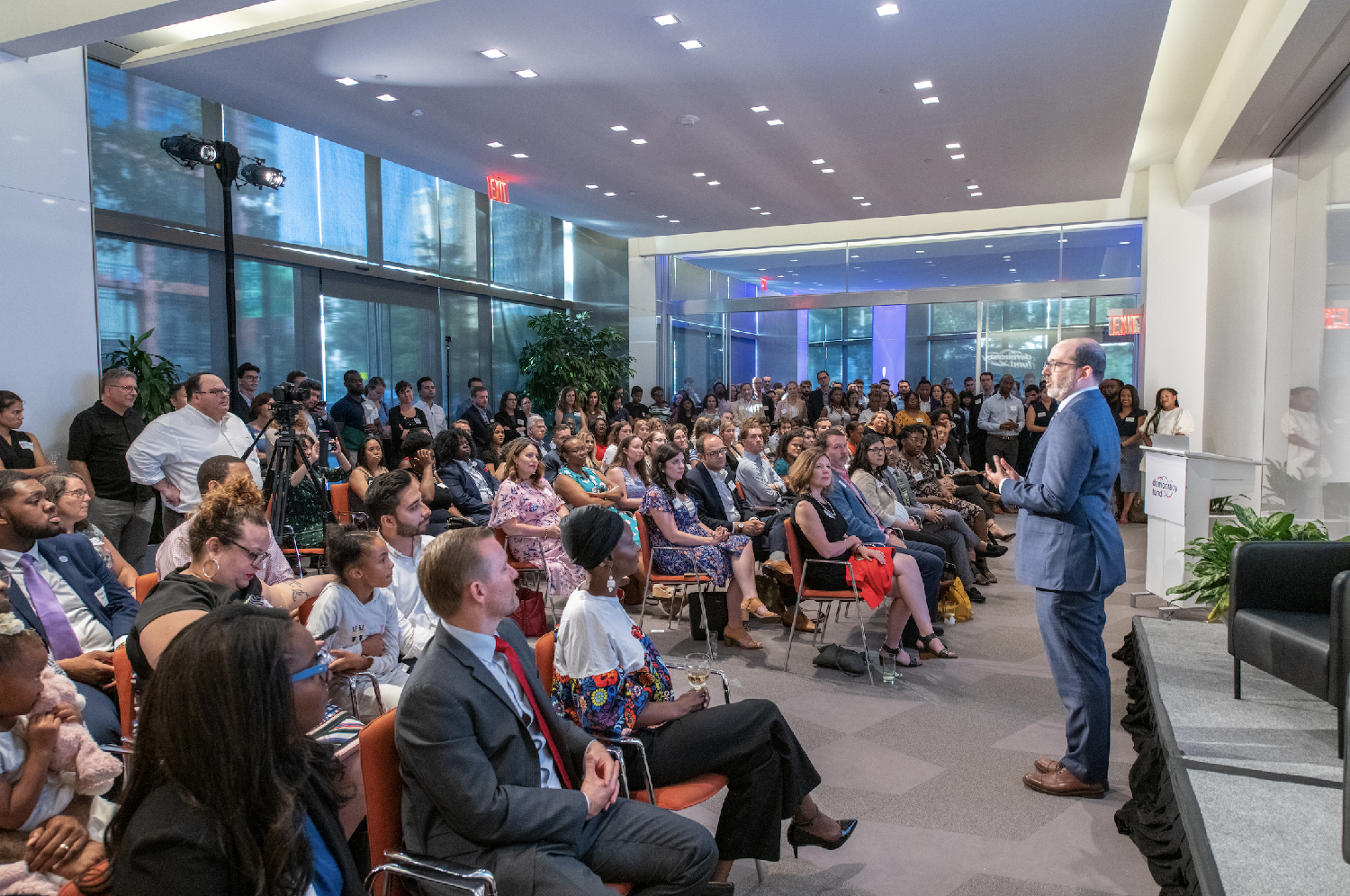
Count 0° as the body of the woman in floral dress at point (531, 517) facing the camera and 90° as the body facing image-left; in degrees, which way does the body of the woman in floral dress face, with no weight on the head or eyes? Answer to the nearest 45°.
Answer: approximately 315°

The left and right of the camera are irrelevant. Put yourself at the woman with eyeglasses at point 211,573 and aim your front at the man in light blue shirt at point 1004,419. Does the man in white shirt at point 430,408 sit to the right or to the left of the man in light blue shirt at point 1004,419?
left

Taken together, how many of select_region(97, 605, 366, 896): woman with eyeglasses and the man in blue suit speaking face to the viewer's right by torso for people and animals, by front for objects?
1

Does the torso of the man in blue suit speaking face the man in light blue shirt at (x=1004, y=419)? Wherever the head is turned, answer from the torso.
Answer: no

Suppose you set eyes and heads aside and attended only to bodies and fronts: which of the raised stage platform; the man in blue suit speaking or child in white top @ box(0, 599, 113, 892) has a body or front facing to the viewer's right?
the child in white top

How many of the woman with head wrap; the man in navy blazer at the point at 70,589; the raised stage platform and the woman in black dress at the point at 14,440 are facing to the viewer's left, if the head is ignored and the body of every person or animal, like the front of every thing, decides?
1

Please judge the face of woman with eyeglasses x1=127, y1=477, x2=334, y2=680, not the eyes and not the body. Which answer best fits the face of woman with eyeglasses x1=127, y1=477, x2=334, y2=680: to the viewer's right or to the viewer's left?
to the viewer's right

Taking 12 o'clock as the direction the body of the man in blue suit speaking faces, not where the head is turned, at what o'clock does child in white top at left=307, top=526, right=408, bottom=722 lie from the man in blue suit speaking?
The child in white top is roughly at 11 o'clock from the man in blue suit speaking.

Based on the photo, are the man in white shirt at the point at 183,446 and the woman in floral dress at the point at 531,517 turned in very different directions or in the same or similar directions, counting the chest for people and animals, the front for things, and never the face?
same or similar directions

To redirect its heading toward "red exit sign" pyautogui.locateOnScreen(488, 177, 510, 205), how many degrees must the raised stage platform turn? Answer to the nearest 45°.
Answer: approximately 45° to its right

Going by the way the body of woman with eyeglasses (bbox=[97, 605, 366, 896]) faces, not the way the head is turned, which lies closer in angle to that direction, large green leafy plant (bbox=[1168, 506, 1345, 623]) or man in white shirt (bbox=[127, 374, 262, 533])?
the large green leafy plant

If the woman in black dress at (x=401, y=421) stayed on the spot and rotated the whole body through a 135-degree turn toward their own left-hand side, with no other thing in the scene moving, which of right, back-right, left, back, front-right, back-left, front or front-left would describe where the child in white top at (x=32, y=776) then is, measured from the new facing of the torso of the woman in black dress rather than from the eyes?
back

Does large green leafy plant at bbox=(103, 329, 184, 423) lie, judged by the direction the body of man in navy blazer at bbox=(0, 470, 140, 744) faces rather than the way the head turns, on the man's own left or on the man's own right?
on the man's own left

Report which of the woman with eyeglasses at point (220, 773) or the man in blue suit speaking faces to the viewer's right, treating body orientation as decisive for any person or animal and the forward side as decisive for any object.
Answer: the woman with eyeglasses

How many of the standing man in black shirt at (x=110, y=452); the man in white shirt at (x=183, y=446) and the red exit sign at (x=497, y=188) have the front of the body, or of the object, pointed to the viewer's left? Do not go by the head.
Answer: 0

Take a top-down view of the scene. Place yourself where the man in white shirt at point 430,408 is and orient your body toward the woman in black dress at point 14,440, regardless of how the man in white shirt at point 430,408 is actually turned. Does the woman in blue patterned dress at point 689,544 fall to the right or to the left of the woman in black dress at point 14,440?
left

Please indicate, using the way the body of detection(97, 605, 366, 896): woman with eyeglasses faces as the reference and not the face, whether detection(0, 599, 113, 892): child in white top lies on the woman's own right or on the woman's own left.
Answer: on the woman's own left

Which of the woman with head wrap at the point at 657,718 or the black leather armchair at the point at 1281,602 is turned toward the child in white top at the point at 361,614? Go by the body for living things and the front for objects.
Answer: the black leather armchair

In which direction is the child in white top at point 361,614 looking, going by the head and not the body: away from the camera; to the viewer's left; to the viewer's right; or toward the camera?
to the viewer's right
